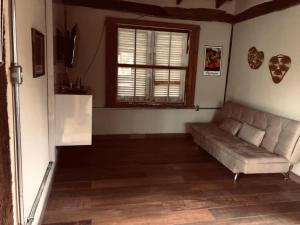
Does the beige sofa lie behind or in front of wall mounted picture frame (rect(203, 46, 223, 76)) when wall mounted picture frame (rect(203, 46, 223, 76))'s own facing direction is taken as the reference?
in front

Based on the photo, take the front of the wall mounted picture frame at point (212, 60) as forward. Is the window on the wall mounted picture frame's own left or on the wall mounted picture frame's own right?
on the wall mounted picture frame's own right

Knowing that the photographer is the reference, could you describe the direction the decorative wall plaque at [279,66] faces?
facing the viewer and to the left of the viewer

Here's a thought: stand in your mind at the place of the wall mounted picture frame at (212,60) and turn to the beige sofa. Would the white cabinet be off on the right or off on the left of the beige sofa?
right

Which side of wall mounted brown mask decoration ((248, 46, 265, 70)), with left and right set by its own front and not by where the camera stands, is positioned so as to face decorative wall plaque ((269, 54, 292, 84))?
left

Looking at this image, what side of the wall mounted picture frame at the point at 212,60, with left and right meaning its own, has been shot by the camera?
front

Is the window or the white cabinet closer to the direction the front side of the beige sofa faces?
the white cabinet

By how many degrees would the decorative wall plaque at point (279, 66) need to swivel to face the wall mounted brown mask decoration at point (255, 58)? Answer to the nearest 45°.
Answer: approximately 90° to its right

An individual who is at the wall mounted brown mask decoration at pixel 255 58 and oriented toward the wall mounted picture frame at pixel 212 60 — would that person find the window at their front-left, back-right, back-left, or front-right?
front-left

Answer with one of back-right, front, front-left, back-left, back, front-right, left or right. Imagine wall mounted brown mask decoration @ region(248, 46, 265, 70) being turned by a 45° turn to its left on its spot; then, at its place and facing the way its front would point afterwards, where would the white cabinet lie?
front-right

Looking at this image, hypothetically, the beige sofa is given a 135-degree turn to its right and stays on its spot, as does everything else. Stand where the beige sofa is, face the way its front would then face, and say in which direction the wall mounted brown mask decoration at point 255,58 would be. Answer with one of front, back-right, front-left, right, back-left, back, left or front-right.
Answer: front

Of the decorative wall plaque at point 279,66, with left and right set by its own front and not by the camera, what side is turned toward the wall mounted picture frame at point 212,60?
right

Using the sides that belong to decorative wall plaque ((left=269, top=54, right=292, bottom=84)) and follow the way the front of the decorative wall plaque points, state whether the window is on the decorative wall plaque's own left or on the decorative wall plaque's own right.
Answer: on the decorative wall plaque's own right

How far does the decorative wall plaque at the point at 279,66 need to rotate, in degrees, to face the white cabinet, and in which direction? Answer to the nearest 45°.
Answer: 0° — it already faces it

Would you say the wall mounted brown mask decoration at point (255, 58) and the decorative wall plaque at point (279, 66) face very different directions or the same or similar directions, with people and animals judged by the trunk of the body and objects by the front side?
same or similar directions

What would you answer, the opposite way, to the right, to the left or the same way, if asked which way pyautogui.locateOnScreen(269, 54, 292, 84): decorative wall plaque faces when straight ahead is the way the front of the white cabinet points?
to the right
